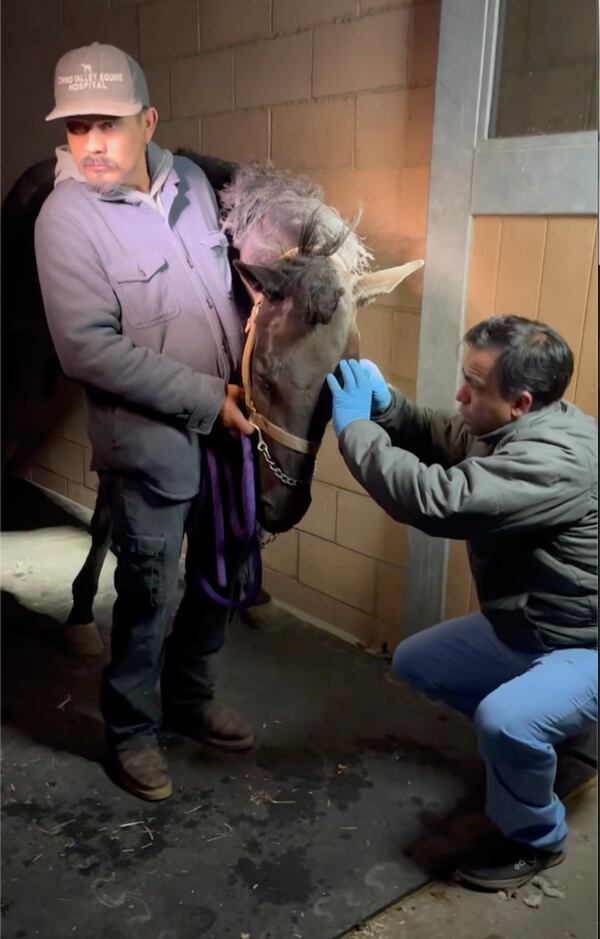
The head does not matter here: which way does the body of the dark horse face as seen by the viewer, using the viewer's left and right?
facing the viewer and to the right of the viewer
